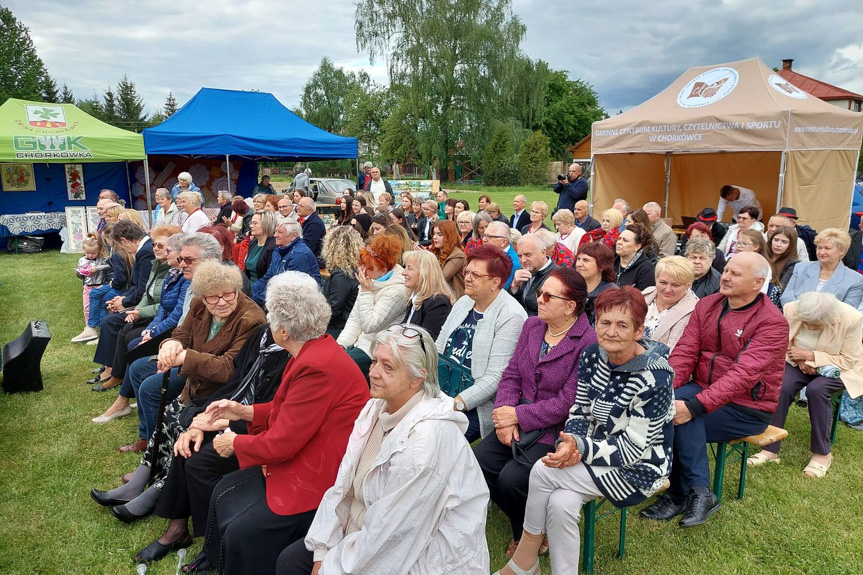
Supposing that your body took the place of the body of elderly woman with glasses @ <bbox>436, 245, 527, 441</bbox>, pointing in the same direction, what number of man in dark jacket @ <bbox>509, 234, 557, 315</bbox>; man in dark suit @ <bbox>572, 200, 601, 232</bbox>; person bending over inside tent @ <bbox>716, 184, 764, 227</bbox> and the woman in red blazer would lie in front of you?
1

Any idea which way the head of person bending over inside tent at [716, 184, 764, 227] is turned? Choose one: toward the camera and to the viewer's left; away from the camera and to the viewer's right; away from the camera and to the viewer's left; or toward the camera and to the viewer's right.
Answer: toward the camera and to the viewer's left

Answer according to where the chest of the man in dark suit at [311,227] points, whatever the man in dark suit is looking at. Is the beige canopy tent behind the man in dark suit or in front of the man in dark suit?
behind

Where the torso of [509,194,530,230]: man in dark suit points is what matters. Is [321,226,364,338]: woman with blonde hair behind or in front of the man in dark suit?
in front

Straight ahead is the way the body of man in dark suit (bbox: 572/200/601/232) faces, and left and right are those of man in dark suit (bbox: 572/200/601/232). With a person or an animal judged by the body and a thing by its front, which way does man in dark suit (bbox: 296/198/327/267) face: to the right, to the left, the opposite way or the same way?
the same way

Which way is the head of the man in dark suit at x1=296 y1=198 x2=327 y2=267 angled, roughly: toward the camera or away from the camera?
toward the camera

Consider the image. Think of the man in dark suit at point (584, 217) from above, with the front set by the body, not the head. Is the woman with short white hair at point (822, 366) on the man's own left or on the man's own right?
on the man's own left

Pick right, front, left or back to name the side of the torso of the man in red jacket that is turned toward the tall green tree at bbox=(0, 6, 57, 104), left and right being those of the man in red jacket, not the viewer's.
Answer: right

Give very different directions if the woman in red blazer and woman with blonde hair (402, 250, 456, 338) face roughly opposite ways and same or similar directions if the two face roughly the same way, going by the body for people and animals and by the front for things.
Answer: same or similar directions

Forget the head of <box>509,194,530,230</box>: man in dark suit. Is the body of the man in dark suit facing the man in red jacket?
no

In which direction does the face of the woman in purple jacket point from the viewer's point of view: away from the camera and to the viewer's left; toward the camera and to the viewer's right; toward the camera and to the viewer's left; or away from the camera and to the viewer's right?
toward the camera and to the viewer's left

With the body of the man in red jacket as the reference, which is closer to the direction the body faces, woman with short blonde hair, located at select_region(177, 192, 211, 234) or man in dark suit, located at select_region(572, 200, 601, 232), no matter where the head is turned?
the woman with short blonde hair

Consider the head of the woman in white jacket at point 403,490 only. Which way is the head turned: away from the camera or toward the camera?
toward the camera

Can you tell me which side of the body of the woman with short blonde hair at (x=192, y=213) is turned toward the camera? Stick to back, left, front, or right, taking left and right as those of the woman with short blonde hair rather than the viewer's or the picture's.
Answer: left

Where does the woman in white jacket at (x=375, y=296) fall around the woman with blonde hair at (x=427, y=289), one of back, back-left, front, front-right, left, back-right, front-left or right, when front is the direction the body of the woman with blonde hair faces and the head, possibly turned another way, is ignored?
front-right

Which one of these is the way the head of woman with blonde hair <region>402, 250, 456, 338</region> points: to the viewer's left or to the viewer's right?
to the viewer's left

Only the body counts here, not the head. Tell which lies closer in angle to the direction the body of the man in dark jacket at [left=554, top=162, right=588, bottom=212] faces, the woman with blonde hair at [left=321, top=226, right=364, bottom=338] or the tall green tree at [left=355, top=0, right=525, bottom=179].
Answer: the woman with blonde hair

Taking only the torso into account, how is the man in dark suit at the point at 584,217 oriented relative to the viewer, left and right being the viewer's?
facing the viewer and to the left of the viewer
